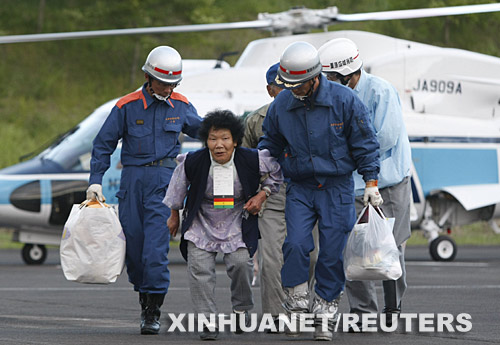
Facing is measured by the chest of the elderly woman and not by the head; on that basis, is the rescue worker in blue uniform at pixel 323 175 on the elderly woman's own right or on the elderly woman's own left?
on the elderly woman's own left

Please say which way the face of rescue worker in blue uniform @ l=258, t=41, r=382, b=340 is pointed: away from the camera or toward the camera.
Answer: toward the camera

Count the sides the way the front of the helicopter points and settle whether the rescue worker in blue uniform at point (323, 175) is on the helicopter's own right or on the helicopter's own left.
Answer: on the helicopter's own left

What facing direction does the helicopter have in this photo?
to the viewer's left

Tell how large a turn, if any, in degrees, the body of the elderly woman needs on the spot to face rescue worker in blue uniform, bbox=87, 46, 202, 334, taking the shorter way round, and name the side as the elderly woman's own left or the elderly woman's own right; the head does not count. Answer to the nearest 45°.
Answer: approximately 135° to the elderly woman's own right

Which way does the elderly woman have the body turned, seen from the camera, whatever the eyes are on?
toward the camera

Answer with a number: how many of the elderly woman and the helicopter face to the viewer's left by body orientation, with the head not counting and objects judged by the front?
1

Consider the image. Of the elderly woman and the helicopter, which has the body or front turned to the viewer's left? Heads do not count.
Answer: the helicopter

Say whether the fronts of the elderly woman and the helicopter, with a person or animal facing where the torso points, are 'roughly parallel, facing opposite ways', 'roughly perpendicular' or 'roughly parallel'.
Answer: roughly perpendicular
